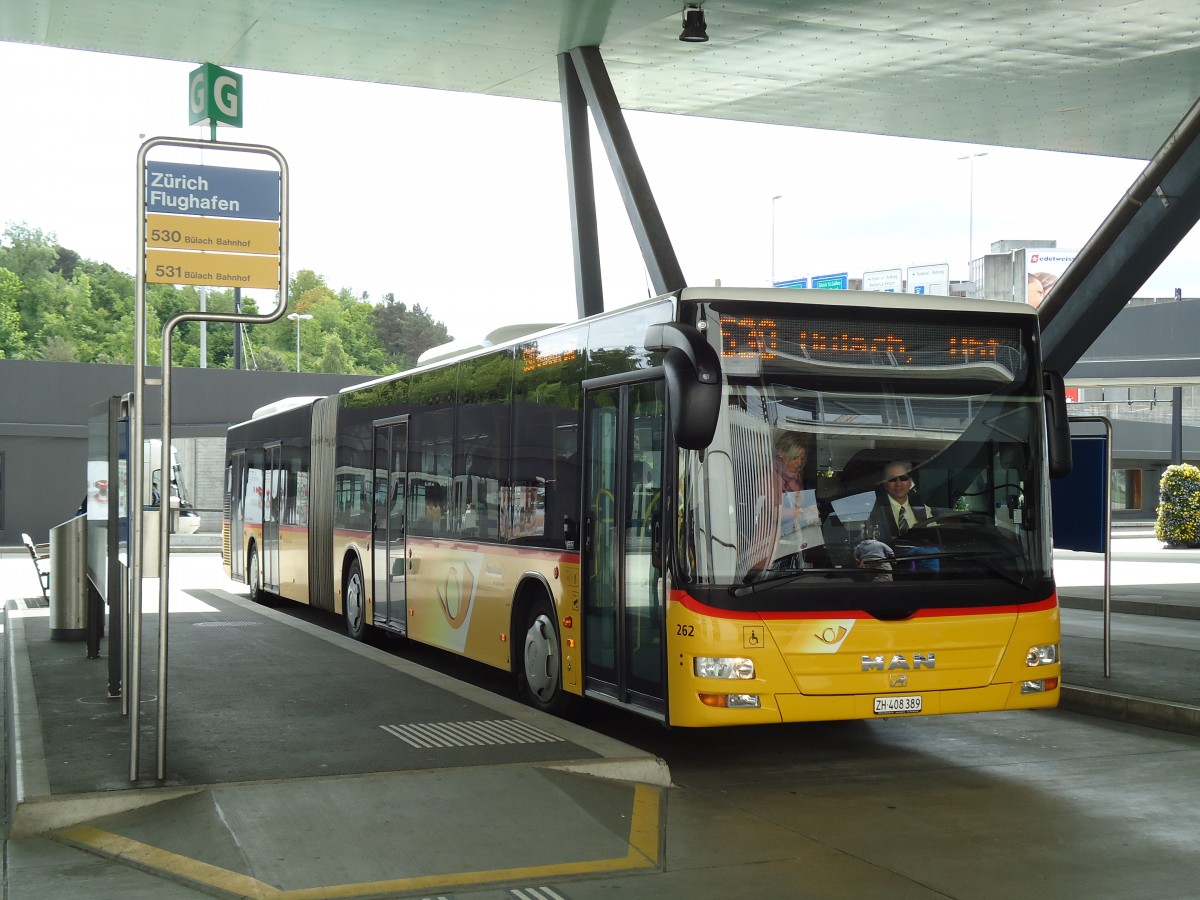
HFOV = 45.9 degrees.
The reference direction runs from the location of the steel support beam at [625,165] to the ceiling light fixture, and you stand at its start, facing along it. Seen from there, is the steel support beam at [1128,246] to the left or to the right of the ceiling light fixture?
left

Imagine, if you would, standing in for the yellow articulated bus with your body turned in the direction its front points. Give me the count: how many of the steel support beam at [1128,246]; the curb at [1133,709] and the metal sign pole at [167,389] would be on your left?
2

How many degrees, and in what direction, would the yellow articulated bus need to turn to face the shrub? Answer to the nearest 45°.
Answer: approximately 90° to its left

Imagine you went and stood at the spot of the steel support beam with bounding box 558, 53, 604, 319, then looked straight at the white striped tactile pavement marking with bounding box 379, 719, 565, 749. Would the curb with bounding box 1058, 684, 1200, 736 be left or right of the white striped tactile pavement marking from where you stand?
left

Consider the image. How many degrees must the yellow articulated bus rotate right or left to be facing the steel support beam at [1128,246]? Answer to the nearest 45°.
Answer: approximately 90° to its left

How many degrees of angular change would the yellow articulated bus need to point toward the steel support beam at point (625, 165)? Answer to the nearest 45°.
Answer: approximately 135° to its left

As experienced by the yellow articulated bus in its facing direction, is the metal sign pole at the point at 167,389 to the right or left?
on its right

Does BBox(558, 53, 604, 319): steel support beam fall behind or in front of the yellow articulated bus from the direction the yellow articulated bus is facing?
behind

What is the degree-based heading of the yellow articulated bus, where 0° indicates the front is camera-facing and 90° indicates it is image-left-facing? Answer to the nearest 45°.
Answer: approximately 315°
